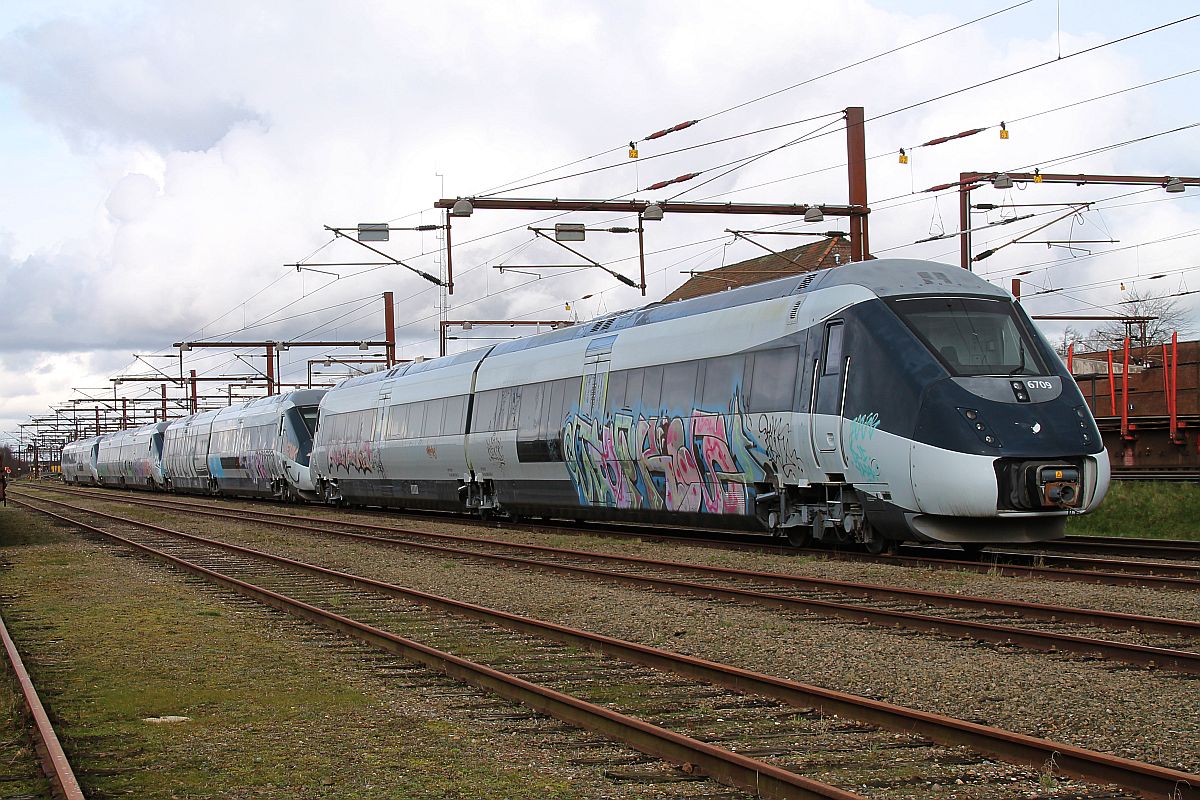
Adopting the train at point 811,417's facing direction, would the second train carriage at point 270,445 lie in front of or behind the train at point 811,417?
behind

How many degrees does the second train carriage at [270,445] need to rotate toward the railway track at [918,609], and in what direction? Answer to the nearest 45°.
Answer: approximately 45° to its right

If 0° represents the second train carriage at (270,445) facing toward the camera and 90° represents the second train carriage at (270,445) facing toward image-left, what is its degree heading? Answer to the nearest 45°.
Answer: approximately 315°

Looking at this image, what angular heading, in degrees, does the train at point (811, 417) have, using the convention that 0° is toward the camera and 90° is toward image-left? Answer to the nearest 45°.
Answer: approximately 315°

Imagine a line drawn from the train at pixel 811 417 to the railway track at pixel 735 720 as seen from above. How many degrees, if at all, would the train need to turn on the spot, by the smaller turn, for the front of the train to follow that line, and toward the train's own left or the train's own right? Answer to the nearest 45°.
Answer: approximately 45° to the train's own right
